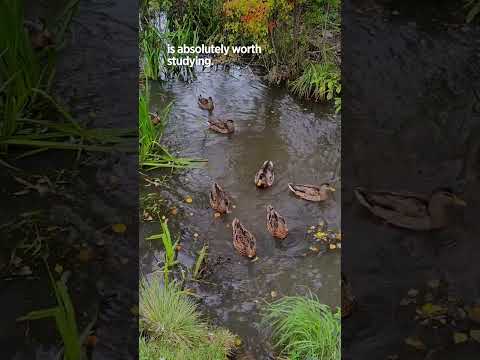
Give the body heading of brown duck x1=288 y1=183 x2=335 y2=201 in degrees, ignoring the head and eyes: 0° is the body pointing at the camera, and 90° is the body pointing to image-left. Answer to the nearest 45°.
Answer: approximately 270°

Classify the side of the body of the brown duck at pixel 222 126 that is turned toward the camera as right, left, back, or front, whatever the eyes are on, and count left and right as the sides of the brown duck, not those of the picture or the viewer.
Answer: right
